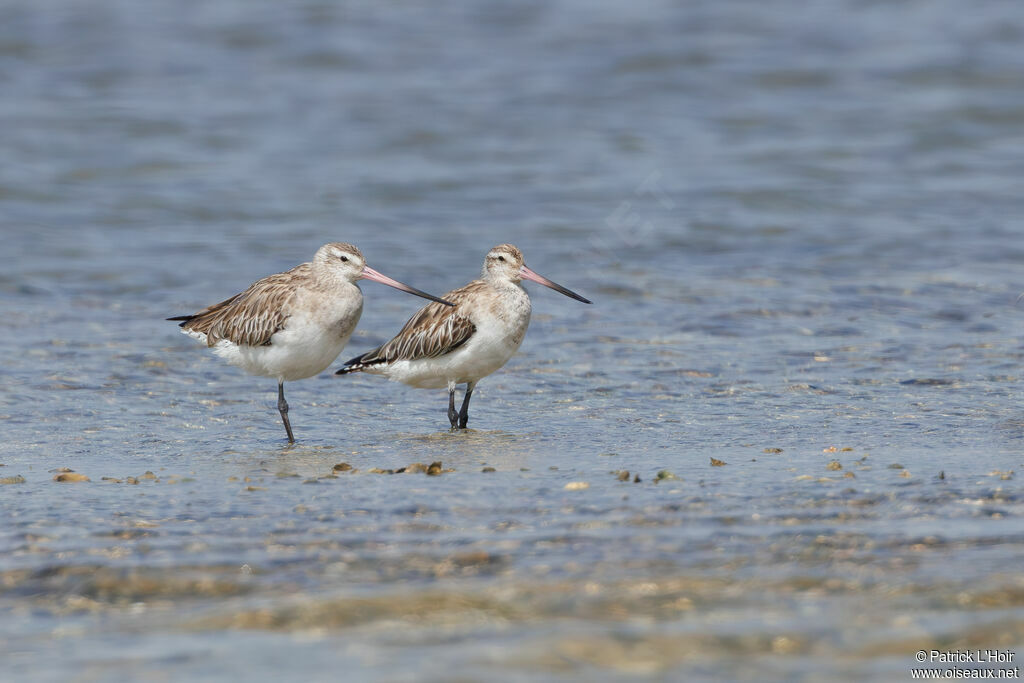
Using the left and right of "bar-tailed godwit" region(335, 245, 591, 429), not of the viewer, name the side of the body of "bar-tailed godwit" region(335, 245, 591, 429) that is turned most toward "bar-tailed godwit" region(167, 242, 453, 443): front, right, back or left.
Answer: back

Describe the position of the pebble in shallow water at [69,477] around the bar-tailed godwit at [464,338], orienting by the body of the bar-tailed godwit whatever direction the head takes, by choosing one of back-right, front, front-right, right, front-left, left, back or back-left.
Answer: back-right

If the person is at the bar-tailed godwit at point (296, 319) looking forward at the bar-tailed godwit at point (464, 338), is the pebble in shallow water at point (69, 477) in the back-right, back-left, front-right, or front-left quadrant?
back-right

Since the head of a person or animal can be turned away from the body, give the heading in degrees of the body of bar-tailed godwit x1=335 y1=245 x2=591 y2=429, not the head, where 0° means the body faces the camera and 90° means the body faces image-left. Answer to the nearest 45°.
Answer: approximately 270°
